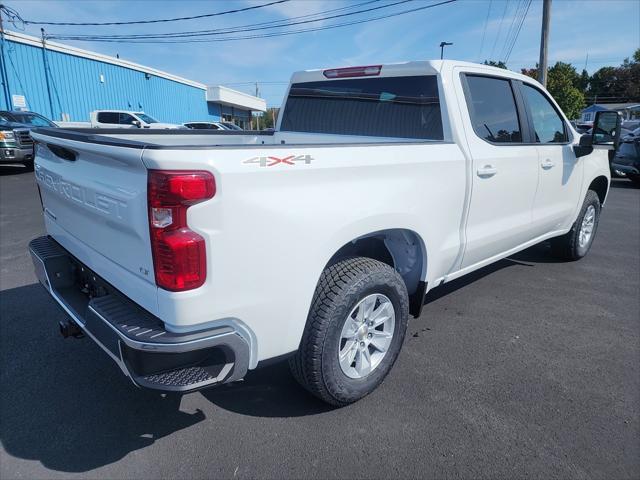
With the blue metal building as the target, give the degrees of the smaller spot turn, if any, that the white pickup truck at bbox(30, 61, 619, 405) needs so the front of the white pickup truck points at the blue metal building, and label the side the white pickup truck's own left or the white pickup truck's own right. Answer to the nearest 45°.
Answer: approximately 90° to the white pickup truck's own left

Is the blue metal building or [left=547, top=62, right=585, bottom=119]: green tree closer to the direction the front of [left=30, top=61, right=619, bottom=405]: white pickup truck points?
the green tree

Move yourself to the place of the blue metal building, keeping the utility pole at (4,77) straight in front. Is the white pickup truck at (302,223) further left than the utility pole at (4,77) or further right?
left

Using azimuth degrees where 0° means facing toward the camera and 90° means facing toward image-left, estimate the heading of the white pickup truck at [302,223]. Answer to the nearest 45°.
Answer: approximately 225°

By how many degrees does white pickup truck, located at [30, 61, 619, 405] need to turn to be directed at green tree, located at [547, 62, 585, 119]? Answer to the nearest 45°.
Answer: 0° — it already faces it

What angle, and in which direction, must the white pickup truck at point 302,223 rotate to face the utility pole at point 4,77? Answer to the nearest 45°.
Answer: approximately 90° to its left

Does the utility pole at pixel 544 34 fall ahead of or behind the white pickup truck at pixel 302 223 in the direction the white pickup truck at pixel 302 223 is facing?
ahead

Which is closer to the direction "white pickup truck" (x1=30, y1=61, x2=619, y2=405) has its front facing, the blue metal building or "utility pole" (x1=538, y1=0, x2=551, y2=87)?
the utility pole

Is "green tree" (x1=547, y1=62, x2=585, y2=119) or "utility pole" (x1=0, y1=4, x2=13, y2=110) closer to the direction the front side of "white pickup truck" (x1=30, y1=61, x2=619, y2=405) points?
the green tree
